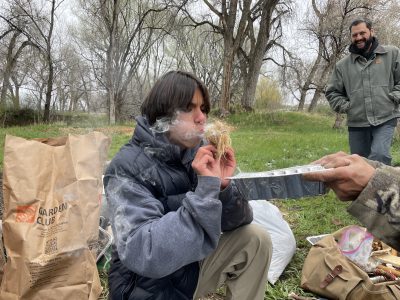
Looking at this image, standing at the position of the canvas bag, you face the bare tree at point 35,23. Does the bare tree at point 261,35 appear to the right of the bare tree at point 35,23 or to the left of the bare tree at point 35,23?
right

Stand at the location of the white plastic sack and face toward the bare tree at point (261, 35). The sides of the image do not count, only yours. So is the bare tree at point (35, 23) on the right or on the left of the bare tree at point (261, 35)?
left

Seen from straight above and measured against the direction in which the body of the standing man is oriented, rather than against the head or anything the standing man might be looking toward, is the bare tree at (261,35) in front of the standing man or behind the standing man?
behind

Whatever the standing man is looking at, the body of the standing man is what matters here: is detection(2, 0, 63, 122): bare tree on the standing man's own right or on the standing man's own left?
on the standing man's own right

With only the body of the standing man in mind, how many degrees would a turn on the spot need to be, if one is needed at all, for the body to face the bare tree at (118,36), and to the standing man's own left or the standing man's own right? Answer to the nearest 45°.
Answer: approximately 135° to the standing man's own right

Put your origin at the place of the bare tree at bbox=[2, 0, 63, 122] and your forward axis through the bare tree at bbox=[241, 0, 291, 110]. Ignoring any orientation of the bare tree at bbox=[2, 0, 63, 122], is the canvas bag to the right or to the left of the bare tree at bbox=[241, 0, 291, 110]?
right

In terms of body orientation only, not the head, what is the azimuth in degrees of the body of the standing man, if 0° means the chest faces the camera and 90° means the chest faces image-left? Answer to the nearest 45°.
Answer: approximately 0°

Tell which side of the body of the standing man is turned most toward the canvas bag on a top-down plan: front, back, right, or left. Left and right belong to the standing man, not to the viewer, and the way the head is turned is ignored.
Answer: front

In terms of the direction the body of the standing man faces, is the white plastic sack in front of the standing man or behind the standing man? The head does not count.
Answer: in front

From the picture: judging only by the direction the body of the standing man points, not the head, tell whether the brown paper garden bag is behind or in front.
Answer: in front

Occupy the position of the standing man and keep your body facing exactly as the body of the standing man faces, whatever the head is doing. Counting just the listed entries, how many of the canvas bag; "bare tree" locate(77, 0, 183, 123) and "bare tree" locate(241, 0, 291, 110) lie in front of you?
1
